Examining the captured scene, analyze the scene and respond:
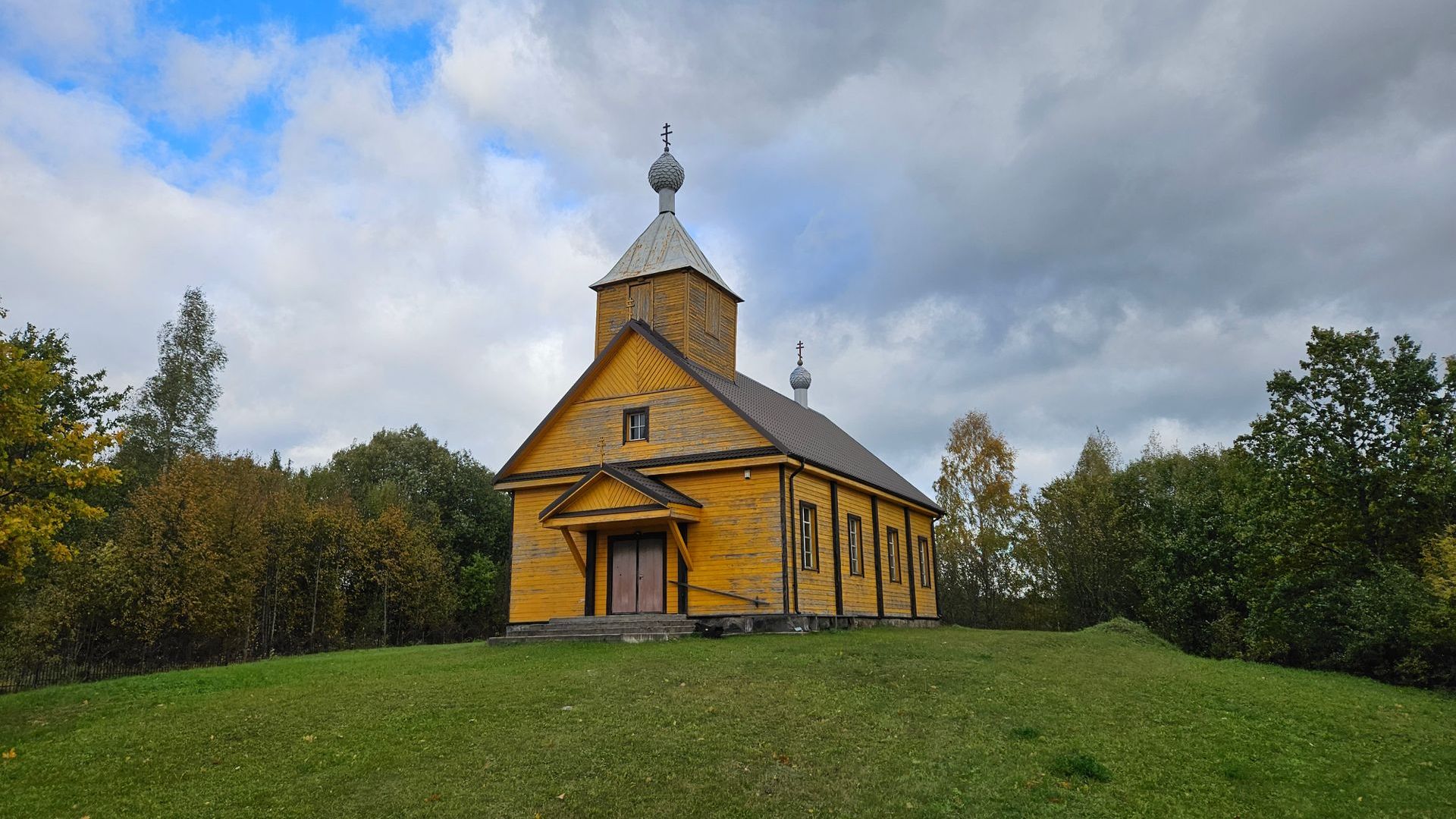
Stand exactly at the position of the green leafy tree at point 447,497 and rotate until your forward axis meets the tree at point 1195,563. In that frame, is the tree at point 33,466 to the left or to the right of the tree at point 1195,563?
right

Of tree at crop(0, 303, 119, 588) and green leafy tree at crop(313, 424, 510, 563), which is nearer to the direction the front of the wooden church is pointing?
the tree

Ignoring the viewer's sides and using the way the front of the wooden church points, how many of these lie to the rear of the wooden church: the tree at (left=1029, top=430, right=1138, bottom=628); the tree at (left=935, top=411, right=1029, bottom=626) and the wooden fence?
2

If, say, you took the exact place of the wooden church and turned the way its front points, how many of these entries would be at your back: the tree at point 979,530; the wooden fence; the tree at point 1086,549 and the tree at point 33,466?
2

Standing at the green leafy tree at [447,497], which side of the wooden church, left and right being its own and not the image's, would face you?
right

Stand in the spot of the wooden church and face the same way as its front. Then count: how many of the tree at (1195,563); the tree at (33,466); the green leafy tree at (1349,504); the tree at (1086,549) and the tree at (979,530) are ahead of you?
1

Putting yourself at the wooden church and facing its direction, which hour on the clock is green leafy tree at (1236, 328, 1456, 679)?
The green leafy tree is roughly at 8 o'clock from the wooden church.

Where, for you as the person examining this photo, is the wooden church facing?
facing the viewer and to the left of the viewer

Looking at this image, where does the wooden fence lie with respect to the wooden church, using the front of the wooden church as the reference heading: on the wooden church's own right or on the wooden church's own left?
on the wooden church's own right

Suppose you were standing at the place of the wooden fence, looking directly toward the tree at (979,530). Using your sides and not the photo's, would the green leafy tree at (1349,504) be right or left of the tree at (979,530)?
right

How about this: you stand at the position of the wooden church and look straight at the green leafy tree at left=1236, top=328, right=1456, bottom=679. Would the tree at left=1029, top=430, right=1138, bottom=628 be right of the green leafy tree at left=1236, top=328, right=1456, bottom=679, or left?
left

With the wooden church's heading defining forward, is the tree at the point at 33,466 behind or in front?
in front

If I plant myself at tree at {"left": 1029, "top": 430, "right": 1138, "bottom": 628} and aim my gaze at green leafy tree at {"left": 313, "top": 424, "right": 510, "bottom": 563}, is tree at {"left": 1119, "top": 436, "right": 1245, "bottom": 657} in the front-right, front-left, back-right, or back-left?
back-left

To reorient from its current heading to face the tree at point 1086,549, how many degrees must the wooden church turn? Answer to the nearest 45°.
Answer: approximately 180°

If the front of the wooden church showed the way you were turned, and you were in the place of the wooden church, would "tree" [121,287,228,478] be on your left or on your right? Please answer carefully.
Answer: on your right

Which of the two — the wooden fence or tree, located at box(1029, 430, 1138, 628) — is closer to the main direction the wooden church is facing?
the wooden fence

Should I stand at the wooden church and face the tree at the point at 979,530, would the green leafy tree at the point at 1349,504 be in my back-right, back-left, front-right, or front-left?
front-right
